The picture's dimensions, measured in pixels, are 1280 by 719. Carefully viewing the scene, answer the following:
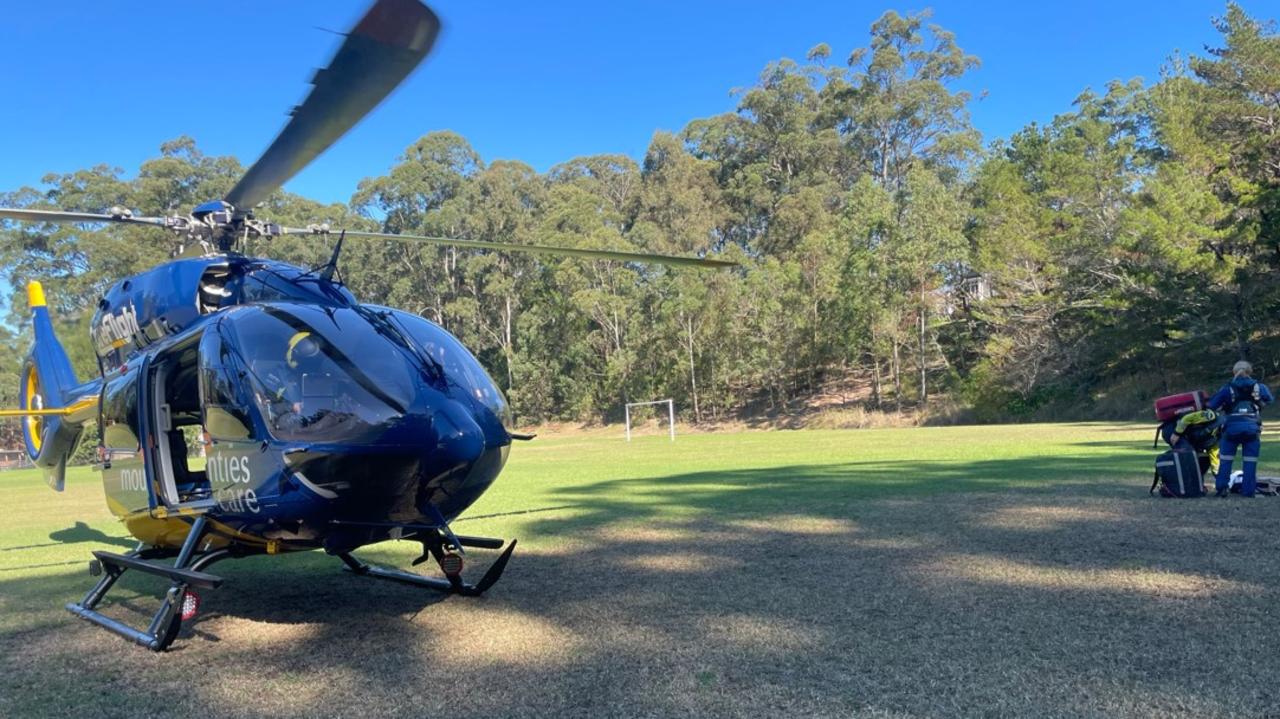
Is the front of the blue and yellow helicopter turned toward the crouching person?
no

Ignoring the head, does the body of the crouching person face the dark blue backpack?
yes

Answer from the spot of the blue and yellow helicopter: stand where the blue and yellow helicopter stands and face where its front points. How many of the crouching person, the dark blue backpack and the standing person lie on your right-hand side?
0

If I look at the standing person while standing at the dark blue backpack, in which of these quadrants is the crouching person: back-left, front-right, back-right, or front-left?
front-left

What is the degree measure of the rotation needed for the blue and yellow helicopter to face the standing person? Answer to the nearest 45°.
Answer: approximately 45° to its left

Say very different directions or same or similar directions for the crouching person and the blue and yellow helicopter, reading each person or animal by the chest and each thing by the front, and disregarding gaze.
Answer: very different directions

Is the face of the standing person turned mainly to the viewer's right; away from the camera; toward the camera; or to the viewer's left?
away from the camera

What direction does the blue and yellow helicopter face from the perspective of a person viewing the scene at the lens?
facing the viewer and to the right of the viewer

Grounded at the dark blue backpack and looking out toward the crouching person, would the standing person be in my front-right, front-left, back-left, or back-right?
front-right

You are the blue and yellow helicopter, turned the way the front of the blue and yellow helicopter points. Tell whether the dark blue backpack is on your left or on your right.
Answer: on your left
